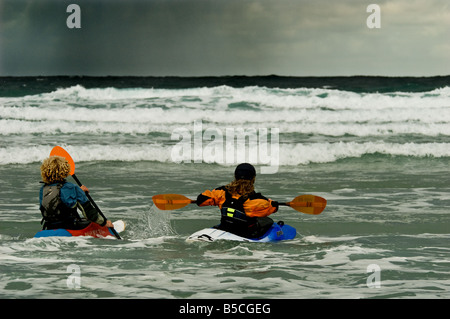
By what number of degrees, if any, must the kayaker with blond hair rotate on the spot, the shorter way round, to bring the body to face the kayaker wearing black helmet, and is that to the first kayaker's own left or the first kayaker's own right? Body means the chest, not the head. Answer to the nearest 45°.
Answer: approximately 45° to the first kayaker's own right

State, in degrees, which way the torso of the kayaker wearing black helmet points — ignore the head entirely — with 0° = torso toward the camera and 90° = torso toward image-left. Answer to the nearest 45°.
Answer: approximately 225°

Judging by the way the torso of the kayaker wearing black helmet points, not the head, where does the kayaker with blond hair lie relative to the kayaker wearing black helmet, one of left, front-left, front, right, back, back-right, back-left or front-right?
back-left

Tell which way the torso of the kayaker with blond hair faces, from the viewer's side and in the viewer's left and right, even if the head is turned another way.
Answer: facing away from the viewer and to the right of the viewer

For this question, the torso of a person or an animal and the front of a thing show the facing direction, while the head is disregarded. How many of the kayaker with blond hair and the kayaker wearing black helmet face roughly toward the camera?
0

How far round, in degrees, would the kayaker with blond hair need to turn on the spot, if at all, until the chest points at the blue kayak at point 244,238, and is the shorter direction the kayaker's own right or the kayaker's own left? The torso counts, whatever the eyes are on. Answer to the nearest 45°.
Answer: approximately 45° to the kayaker's own right
